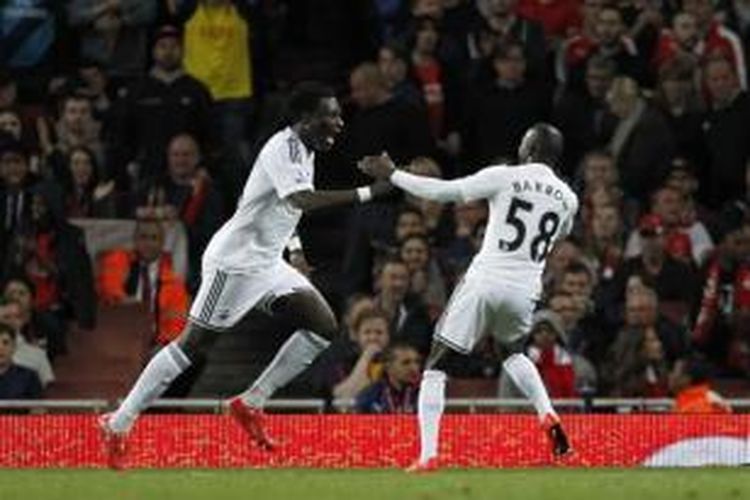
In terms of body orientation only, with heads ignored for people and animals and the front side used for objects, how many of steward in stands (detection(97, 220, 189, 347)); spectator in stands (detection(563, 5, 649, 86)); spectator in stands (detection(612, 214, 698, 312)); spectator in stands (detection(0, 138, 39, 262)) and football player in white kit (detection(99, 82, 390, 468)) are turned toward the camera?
4

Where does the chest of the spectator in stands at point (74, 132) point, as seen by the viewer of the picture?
toward the camera

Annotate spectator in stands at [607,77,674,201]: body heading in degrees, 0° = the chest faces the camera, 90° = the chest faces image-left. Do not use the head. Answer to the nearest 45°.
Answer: approximately 45°

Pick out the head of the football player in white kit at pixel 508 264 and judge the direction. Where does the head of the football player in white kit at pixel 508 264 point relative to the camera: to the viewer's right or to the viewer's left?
to the viewer's left

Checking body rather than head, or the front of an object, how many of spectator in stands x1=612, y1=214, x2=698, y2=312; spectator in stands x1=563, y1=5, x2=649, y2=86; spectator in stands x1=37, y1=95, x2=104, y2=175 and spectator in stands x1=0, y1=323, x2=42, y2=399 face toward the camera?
4

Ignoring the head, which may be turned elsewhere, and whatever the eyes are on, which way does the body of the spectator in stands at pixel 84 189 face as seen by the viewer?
toward the camera
